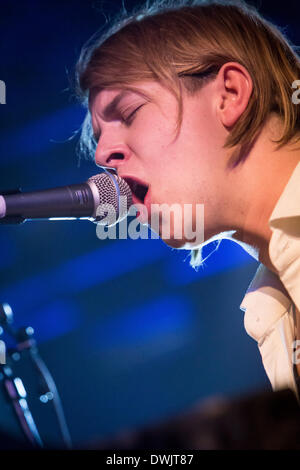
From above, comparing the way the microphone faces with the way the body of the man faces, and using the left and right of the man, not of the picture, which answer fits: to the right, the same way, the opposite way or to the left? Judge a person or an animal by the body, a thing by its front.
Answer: the opposite way

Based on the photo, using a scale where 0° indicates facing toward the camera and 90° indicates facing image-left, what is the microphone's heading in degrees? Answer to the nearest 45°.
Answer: approximately 270°

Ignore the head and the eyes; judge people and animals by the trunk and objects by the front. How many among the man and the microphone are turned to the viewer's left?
1

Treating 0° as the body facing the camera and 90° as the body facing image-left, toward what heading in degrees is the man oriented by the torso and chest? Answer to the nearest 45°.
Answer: approximately 90°

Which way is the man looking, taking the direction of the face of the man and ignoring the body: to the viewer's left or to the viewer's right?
to the viewer's left
